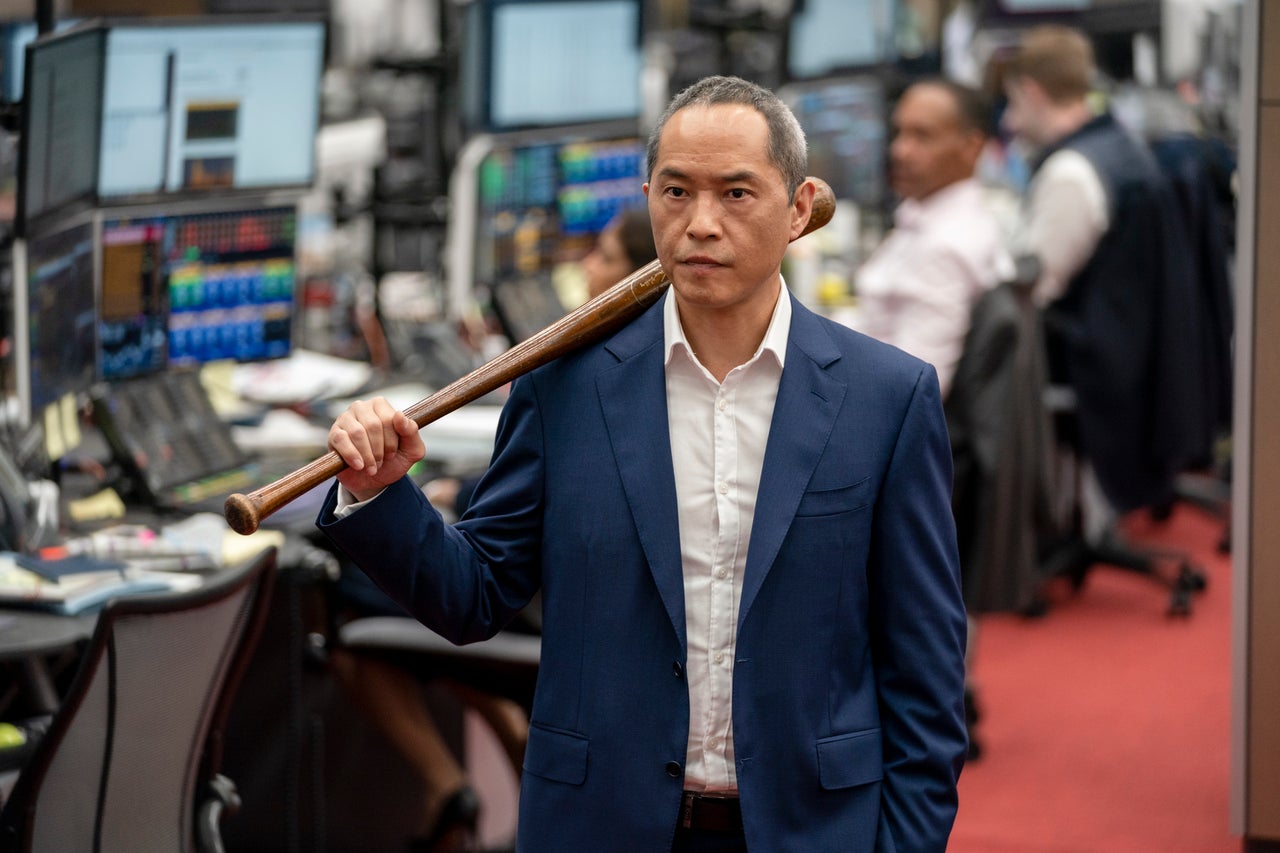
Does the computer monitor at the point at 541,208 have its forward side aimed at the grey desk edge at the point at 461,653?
yes

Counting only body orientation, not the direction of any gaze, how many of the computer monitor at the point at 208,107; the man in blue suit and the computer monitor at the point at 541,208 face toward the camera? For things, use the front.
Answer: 3

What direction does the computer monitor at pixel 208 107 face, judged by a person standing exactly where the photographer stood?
facing the viewer

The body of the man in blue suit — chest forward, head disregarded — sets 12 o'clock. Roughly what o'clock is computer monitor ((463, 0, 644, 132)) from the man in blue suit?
The computer monitor is roughly at 6 o'clock from the man in blue suit.

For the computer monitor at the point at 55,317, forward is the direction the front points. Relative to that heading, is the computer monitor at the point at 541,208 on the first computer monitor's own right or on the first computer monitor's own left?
on the first computer monitor's own left

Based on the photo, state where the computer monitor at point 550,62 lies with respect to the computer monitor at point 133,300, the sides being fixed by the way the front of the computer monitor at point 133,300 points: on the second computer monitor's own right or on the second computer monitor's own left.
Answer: on the second computer monitor's own left

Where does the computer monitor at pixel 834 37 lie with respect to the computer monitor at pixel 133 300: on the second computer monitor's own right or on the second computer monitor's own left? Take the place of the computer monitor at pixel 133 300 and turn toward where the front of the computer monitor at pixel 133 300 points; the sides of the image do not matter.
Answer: on the second computer monitor's own left

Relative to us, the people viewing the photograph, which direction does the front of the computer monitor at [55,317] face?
facing the viewer and to the right of the viewer

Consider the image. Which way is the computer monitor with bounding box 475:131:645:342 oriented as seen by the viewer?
toward the camera

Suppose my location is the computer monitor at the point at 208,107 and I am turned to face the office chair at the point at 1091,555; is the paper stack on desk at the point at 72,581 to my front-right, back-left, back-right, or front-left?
back-right

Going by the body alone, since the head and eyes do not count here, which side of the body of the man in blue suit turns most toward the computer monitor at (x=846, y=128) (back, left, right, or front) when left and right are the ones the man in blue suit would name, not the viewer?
back
